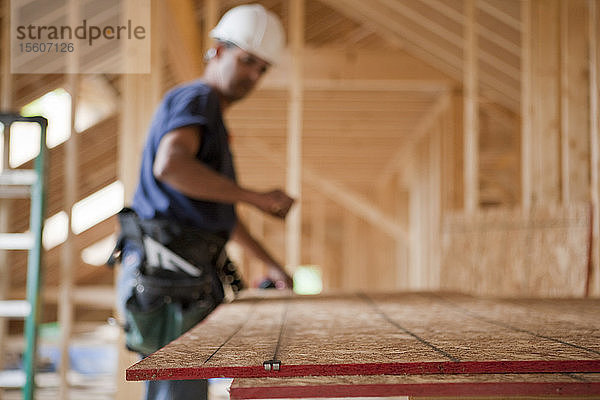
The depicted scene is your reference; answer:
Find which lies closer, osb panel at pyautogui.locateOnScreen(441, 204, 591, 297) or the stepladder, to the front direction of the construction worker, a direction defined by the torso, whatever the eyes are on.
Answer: the osb panel

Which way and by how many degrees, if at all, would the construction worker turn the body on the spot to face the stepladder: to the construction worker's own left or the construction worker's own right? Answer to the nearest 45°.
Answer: approximately 135° to the construction worker's own left

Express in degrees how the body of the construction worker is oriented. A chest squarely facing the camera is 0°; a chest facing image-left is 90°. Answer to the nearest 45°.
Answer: approximately 270°

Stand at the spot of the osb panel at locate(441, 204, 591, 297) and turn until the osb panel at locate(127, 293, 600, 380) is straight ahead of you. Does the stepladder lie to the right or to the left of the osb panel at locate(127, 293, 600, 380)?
right

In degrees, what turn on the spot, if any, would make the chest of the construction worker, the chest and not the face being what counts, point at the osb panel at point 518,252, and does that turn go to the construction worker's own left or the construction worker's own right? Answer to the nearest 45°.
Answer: approximately 45° to the construction worker's own left

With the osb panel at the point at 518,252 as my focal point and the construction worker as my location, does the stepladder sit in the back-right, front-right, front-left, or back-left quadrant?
back-left

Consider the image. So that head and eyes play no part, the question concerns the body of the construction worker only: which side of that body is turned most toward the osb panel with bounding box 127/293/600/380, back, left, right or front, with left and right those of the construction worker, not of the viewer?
right

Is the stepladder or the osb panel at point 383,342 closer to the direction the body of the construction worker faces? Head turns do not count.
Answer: the osb panel
